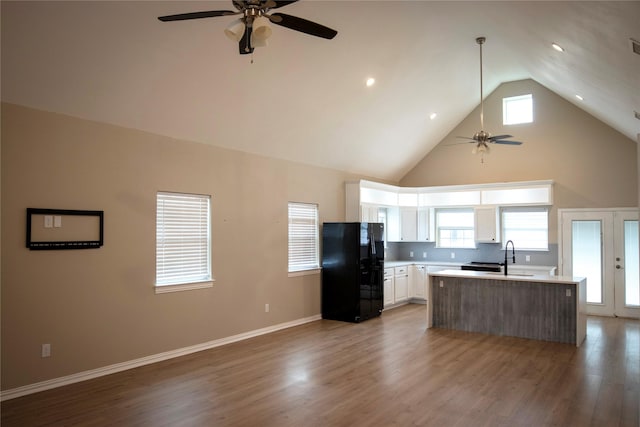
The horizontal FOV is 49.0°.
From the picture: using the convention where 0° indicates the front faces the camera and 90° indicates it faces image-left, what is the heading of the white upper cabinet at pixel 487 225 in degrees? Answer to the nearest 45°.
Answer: approximately 0°

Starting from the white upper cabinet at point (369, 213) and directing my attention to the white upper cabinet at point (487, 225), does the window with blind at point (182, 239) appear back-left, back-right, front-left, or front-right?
back-right

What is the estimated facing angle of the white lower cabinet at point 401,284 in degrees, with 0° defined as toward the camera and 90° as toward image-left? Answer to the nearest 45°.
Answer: approximately 315°

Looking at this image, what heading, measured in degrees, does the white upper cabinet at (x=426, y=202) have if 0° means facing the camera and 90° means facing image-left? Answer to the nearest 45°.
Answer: approximately 0°

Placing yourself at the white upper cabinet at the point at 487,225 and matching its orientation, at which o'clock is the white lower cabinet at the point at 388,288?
The white lower cabinet is roughly at 2 o'clock from the white upper cabinet.

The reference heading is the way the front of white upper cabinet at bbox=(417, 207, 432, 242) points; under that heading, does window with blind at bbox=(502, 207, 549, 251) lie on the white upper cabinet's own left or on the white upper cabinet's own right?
on the white upper cabinet's own left

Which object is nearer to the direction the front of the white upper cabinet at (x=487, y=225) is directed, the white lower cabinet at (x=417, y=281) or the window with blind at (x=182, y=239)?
the window with blind

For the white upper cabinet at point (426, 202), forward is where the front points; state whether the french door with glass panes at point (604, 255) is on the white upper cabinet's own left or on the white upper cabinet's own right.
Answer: on the white upper cabinet's own left

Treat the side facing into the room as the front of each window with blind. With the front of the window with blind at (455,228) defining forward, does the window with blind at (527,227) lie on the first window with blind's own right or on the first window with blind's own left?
on the first window with blind's own left
